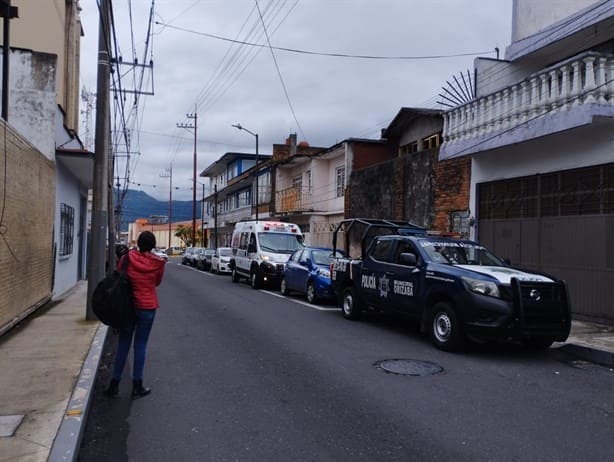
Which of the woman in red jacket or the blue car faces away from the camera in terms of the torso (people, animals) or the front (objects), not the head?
the woman in red jacket

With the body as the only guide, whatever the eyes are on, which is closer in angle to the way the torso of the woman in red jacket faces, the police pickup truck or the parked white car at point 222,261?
the parked white car

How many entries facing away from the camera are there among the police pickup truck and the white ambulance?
0

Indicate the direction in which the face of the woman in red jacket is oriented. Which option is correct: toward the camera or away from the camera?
away from the camera

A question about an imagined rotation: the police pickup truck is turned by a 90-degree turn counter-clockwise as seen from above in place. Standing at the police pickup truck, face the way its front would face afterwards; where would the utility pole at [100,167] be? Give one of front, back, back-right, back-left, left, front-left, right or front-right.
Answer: back-left

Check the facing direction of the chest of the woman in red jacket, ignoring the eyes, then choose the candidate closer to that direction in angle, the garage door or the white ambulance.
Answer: the white ambulance

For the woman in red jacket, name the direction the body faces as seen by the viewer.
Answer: away from the camera

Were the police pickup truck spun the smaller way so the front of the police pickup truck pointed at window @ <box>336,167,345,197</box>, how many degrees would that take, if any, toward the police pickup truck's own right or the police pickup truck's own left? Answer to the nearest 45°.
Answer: approximately 135° to the police pickup truck's own left

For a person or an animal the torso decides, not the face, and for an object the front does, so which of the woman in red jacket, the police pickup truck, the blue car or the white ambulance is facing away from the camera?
the woman in red jacket

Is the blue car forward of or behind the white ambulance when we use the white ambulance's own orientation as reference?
forward

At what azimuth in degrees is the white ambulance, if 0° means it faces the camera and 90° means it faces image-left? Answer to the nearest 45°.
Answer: approximately 315°

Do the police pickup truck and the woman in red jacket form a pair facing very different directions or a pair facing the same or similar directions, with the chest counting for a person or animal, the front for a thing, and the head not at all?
very different directions

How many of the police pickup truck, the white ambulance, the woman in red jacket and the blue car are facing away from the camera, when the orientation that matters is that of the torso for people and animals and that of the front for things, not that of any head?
1

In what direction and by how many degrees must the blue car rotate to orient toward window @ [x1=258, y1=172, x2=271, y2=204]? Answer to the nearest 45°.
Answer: approximately 135° to its left

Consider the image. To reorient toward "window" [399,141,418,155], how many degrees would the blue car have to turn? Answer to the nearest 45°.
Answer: approximately 90° to its left

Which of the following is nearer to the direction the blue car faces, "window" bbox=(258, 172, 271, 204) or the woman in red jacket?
the woman in red jacket

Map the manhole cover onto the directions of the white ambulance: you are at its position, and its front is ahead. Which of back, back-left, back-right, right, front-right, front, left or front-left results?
front-right

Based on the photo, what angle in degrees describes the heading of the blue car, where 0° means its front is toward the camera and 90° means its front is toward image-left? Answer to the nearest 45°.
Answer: approximately 315°

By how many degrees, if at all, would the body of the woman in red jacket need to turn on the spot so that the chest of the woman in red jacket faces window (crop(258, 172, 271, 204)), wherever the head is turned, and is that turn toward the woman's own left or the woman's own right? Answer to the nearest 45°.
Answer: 0° — they already face it
